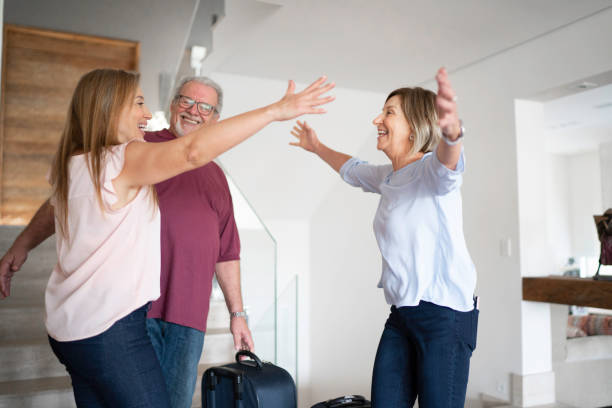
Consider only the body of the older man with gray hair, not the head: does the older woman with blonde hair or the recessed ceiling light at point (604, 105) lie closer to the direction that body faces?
the older woman with blonde hair

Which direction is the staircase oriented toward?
toward the camera

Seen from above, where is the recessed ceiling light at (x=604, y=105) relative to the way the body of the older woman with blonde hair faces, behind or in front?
behind

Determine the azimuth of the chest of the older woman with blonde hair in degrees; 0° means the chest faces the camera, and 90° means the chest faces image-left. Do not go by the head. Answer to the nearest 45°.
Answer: approximately 45°

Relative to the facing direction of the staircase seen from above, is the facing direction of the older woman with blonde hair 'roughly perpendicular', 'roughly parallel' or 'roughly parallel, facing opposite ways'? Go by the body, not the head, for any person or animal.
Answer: roughly perpendicular

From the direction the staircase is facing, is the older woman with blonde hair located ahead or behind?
ahead

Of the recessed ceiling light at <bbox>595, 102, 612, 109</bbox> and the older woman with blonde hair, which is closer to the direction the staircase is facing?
the older woman with blonde hair

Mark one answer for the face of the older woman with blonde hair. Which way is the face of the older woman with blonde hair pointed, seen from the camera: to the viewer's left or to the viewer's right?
to the viewer's left

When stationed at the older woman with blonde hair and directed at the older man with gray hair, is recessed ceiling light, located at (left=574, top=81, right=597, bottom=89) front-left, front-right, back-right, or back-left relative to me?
back-right

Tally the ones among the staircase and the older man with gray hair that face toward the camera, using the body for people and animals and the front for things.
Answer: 2

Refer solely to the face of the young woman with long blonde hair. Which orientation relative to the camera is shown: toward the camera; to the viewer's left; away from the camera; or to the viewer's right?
to the viewer's right

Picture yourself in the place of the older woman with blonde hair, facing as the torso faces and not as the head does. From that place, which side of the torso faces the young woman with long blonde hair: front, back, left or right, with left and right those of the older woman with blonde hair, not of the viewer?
front

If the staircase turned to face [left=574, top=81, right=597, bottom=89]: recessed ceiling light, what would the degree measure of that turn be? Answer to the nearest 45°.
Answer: approximately 90° to its left

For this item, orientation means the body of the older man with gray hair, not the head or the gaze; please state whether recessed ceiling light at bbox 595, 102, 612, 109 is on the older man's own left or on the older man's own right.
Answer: on the older man's own left

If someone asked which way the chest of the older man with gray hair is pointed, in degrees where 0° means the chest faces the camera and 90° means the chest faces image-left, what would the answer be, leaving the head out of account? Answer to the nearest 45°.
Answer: approximately 0°

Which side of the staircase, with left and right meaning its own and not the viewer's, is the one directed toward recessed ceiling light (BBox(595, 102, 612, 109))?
left
